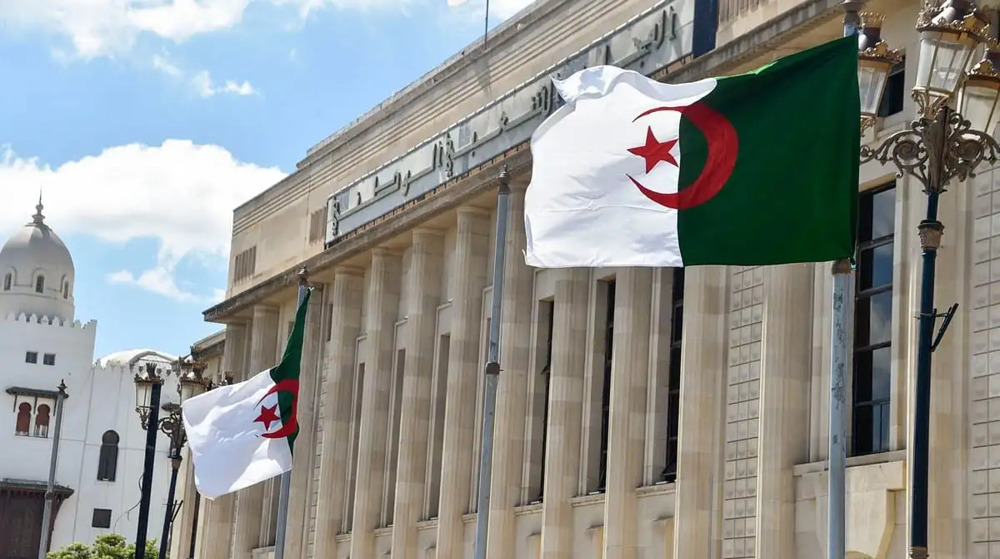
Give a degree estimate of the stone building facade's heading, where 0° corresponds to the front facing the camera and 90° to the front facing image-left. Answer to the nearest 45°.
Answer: approximately 45°

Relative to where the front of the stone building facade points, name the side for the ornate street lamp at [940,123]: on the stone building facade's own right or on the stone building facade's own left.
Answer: on the stone building facade's own left

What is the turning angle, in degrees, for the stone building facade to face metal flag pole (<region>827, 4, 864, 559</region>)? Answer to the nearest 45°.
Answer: approximately 45° to its left

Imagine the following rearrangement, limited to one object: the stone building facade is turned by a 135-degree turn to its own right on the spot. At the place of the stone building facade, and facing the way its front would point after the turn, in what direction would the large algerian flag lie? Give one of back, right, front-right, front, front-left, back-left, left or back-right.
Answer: back

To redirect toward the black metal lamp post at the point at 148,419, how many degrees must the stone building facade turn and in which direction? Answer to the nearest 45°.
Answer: approximately 90° to its right
